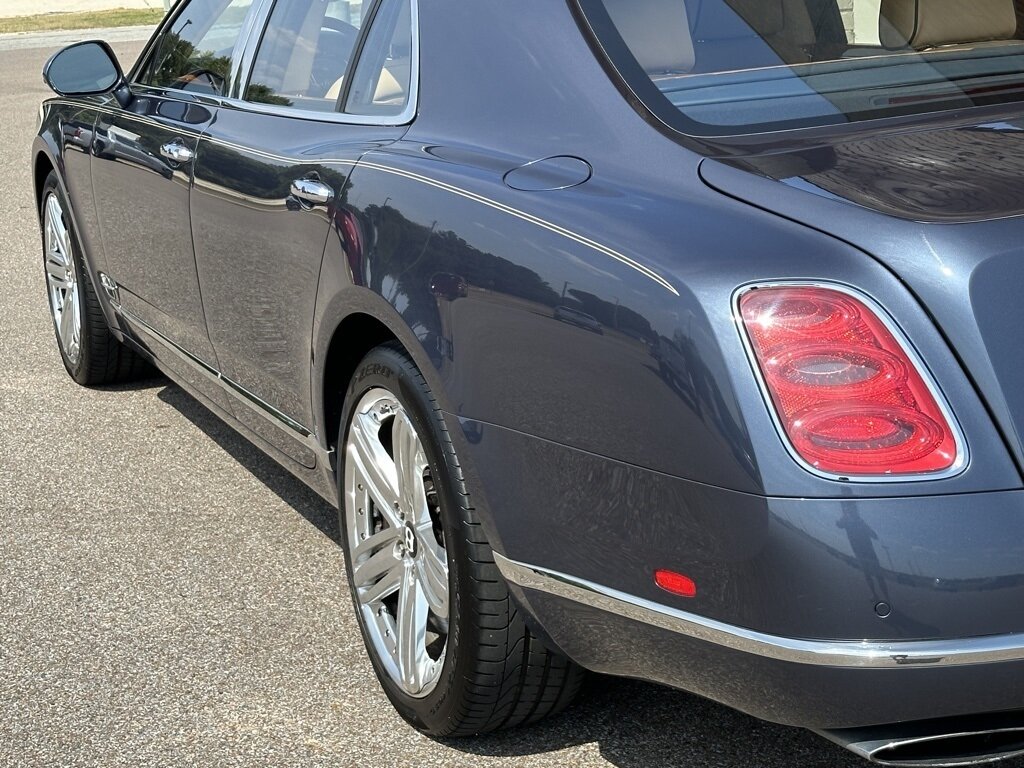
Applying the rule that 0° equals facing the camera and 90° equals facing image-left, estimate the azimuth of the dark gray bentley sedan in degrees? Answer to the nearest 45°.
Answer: approximately 135°
